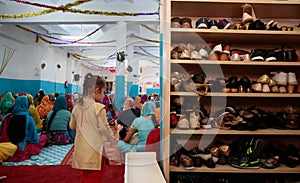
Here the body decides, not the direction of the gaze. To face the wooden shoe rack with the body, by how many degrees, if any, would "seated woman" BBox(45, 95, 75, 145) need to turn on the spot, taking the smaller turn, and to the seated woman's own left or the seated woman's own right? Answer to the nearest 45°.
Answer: approximately 180°

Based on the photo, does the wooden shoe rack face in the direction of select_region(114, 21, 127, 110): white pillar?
no

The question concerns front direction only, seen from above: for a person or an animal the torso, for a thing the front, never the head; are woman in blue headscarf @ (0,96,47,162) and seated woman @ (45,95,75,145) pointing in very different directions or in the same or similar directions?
same or similar directions

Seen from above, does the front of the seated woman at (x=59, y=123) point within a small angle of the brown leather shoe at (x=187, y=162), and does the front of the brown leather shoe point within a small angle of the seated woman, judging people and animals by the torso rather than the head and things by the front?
no

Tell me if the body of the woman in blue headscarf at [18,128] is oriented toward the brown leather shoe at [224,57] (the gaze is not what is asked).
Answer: no

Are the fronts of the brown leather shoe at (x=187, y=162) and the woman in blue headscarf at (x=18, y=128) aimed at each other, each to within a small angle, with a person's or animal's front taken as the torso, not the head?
no

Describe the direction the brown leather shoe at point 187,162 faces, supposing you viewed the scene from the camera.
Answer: facing the viewer and to the right of the viewer

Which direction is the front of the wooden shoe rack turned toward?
toward the camera

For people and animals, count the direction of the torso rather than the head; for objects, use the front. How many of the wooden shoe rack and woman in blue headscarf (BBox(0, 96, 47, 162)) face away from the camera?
1

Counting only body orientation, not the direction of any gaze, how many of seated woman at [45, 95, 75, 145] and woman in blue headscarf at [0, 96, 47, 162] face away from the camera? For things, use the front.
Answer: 2
